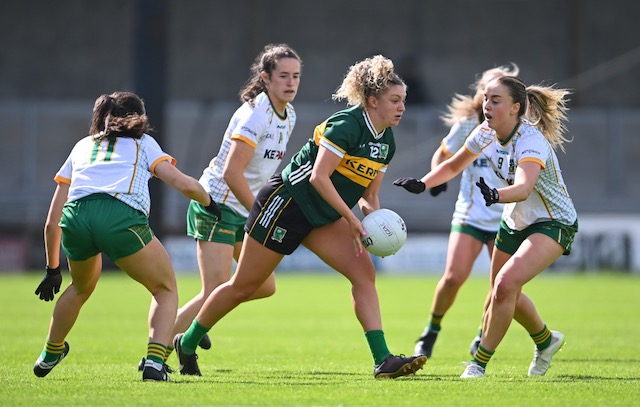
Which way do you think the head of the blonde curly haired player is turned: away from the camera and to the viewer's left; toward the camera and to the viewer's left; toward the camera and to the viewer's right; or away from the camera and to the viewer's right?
toward the camera and to the viewer's right

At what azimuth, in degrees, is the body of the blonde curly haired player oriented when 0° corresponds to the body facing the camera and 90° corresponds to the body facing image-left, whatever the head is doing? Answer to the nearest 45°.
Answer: approximately 315°
